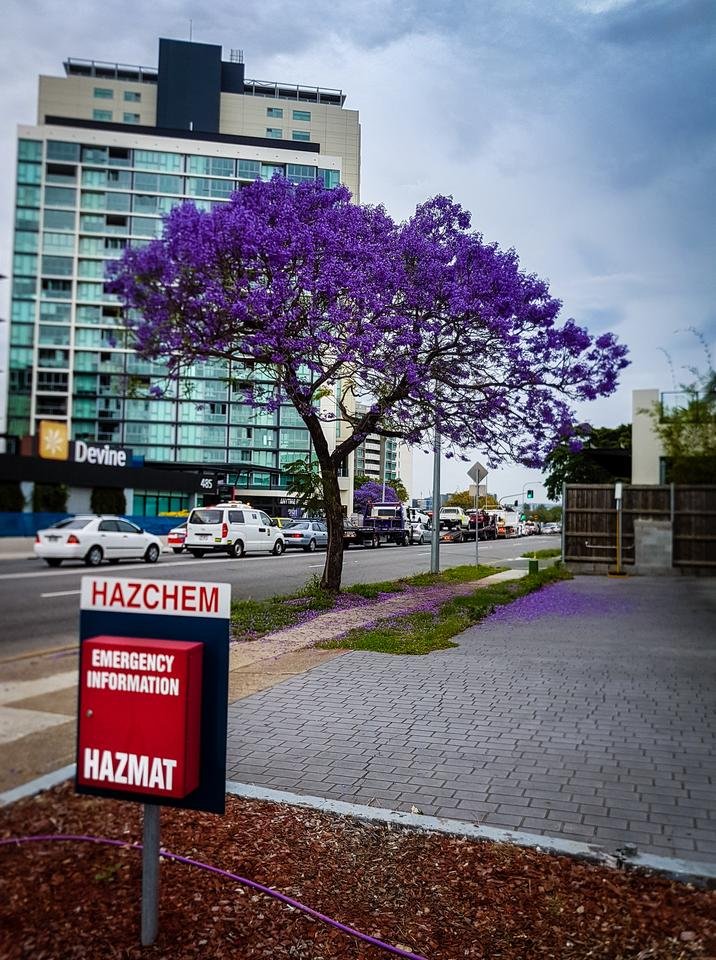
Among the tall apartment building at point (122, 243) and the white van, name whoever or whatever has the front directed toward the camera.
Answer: the tall apartment building

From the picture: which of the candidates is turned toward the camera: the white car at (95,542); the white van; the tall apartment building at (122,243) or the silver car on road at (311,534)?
the tall apartment building

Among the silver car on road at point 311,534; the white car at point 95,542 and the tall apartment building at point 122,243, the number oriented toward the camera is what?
1

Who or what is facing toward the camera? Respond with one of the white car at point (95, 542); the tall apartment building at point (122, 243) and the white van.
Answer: the tall apartment building

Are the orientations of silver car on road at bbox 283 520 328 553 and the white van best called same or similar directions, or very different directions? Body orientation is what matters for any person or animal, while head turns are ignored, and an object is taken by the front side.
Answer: same or similar directions

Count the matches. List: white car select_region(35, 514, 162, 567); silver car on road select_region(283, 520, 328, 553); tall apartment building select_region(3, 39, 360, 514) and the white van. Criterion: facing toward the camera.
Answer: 1

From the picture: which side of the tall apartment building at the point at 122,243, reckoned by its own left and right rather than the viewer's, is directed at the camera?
front

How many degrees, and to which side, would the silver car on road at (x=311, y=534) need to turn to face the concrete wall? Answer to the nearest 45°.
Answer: approximately 90° to its right

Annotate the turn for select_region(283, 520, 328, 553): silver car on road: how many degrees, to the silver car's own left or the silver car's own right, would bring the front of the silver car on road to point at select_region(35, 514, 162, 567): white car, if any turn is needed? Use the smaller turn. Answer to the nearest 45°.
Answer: approximately 135° to the silver car's own right
